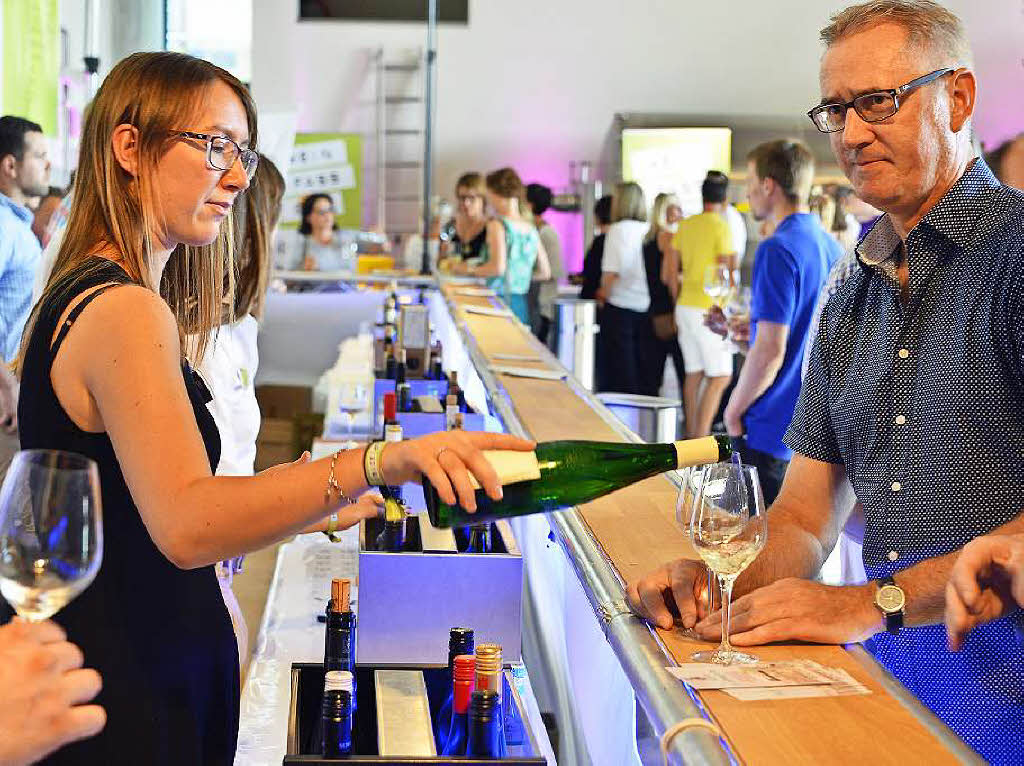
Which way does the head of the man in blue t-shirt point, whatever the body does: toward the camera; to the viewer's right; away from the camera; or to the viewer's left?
to the viewer's left

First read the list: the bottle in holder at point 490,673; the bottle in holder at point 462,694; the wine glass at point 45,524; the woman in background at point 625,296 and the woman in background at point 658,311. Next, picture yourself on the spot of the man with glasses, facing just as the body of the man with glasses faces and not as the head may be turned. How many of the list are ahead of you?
3

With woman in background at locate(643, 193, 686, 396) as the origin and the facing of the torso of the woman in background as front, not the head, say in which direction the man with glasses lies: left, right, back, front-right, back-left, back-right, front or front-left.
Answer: right

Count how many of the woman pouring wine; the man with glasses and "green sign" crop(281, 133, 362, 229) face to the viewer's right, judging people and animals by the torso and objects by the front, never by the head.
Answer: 1

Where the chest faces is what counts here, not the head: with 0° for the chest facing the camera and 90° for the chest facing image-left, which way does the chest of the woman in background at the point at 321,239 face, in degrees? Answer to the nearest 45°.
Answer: approximately 315°

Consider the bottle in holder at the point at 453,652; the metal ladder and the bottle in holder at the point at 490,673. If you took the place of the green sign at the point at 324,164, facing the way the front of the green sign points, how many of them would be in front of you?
2

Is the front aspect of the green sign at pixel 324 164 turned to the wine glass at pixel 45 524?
yes

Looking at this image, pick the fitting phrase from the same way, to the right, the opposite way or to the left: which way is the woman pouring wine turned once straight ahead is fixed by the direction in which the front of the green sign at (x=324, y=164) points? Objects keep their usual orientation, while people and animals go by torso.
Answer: to the left

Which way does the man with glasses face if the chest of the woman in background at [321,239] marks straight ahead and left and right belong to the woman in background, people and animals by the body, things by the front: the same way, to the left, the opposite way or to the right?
to the right

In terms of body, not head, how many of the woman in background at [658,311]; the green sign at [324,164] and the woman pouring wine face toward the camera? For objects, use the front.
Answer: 1

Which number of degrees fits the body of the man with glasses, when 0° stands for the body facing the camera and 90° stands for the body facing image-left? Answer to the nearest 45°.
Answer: approximately 45°

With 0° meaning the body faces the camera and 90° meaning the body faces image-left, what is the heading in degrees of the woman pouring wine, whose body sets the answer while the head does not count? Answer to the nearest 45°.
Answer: approximately 270°
